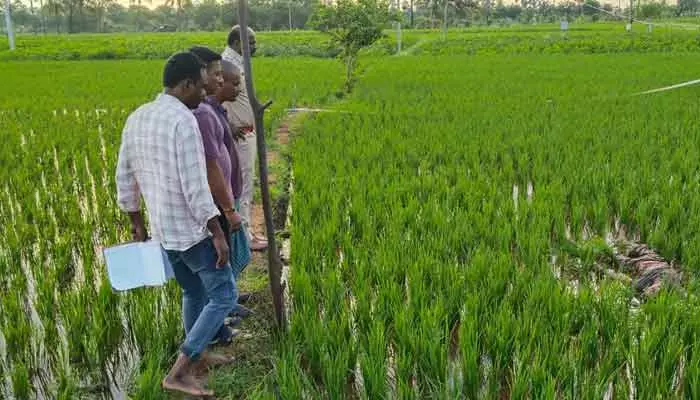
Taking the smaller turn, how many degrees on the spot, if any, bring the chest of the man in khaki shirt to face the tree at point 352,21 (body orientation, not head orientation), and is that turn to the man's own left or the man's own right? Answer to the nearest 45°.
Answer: approximately 90° to the man's own left

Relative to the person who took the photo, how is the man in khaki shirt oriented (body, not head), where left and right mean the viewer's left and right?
facing to the right of the viewer

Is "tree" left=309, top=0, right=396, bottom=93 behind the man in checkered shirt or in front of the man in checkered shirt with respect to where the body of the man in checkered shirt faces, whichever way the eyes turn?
in front

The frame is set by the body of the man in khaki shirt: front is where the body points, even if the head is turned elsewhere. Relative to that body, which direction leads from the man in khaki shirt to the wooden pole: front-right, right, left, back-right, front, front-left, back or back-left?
right

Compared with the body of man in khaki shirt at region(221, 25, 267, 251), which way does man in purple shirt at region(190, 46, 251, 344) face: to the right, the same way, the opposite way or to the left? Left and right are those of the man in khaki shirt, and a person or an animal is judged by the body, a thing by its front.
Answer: the same way

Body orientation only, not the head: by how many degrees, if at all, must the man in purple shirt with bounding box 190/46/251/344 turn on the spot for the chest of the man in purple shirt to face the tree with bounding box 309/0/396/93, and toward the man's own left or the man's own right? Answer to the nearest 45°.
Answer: approximately 90° to the man's own left

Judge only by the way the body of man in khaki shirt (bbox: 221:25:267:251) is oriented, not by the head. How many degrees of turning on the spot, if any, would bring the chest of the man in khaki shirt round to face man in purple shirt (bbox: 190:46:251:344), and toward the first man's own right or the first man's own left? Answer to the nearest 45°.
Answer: approximately 90° to the first man's own right

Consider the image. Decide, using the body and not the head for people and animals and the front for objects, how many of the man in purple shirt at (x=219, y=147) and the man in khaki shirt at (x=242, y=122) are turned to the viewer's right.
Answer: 2

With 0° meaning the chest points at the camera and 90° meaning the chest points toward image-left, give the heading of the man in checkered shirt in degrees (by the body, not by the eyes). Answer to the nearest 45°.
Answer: approximately 225°

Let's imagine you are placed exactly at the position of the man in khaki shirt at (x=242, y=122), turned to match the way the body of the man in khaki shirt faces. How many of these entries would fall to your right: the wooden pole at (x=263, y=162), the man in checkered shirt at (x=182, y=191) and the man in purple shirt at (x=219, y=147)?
3

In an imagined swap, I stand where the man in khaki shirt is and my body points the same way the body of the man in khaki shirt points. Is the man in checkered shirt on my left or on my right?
on my right

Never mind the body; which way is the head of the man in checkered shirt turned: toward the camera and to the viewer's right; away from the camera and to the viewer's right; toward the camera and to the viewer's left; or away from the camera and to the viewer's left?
away from the camera and to the viewer's right

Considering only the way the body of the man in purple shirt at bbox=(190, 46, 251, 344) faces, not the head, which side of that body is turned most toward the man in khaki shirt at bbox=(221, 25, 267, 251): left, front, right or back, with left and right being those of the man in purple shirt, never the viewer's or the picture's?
left

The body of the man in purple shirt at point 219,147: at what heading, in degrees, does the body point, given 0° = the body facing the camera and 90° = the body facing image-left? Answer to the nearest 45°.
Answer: approximately 270°
